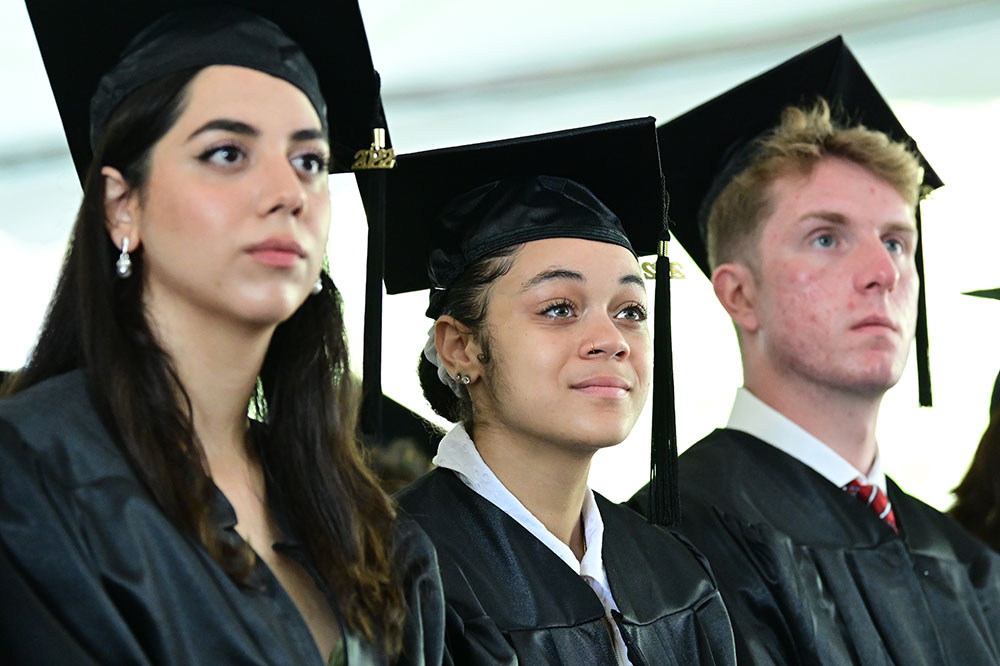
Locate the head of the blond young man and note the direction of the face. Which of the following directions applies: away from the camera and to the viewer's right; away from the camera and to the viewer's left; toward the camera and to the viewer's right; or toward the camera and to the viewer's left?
toward the camera and to the viewer's right

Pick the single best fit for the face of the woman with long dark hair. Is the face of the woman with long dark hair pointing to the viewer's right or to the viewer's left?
to the viewer's right

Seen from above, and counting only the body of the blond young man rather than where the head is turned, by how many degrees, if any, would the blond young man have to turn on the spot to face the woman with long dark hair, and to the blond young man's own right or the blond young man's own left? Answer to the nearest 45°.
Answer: approximately 90° to the blond young man's own right

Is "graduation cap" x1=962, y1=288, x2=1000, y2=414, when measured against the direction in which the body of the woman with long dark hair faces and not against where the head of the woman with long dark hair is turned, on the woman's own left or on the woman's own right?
on the woman's own left

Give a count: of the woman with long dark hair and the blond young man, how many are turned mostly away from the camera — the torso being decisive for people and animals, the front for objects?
0

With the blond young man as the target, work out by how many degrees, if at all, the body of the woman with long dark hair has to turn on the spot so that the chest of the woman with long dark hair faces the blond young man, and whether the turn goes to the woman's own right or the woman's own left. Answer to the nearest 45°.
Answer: approximately 90° to the woman's own left

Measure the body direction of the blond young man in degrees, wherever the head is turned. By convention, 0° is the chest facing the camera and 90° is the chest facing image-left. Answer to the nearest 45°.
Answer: approximately 315°
